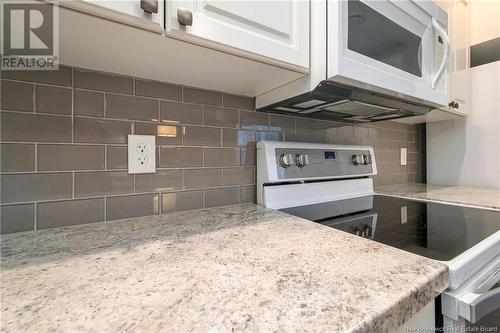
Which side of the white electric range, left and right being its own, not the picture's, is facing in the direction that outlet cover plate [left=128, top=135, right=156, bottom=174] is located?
right

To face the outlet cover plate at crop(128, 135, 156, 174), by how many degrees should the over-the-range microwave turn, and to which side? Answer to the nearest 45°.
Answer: approximately 90° to its right

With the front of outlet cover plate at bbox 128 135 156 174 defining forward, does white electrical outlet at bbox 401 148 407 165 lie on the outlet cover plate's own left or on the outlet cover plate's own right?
on the outlet cover plate's own left

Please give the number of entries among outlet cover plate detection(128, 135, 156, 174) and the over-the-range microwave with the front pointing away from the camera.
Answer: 0

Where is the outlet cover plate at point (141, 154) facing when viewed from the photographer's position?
facing the viewer

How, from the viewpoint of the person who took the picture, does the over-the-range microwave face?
facing the viewer and to the right of the viewer

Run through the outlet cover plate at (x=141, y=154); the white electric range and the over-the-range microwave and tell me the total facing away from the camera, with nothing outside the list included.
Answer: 0

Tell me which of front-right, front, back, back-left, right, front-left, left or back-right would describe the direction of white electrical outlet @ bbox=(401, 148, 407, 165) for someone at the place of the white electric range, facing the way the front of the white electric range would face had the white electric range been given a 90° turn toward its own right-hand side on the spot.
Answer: back-right
